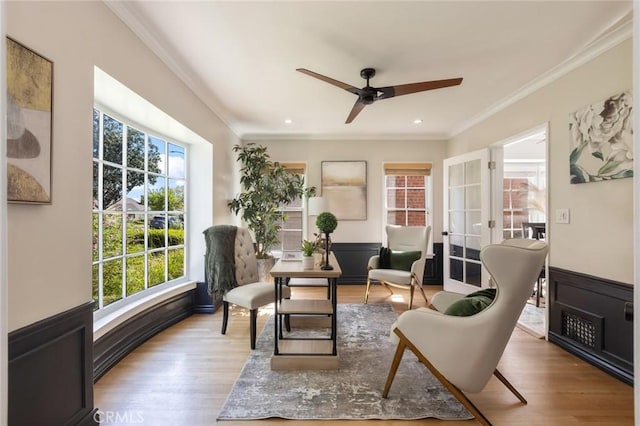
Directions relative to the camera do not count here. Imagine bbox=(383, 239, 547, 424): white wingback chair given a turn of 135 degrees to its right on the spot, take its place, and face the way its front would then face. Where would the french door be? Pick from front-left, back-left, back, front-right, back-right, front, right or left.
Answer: left

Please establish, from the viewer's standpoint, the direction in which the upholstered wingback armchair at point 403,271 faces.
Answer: facing the viewer and to the left of the viewer

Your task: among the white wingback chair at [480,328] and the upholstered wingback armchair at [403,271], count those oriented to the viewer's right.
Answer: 0

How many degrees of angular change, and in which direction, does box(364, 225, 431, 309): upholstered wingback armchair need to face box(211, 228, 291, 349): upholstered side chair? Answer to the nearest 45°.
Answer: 0° — it already faces it

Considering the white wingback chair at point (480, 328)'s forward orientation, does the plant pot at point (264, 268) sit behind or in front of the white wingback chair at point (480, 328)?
in front

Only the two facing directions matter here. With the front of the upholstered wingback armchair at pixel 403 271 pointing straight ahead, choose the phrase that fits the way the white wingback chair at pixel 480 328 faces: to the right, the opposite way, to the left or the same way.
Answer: to the right

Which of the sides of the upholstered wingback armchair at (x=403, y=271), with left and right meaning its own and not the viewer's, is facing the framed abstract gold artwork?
front

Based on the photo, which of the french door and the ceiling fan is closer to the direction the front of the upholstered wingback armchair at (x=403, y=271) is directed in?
the ceiling fan

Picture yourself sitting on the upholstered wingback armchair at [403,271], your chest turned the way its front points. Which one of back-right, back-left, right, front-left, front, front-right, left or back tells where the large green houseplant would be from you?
front-right
